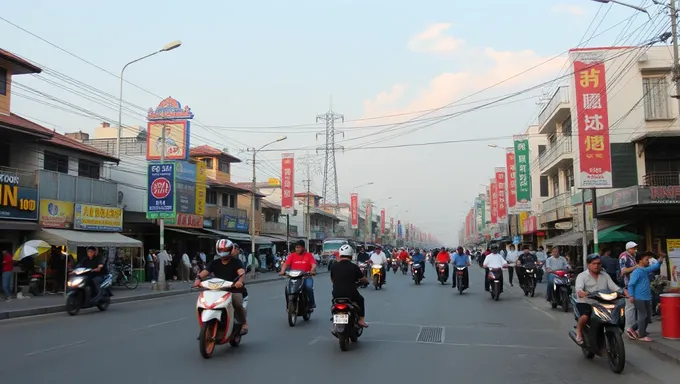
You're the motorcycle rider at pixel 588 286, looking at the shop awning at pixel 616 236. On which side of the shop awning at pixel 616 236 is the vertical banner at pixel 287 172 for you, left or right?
left

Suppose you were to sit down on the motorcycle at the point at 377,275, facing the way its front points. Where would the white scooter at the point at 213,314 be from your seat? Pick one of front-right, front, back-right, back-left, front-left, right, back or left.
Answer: front

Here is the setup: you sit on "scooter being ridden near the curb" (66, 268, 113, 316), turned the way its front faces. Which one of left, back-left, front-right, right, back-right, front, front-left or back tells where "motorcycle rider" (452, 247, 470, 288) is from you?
back-left

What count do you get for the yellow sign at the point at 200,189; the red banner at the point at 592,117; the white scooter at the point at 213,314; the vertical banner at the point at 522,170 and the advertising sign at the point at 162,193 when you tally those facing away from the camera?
0

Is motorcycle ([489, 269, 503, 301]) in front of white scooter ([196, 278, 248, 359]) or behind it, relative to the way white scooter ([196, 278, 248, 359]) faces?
behind

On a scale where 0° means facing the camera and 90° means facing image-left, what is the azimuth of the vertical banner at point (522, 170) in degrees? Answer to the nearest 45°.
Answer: approximately 0°

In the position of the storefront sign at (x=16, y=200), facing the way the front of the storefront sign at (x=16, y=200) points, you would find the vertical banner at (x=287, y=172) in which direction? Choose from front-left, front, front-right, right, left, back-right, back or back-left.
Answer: left

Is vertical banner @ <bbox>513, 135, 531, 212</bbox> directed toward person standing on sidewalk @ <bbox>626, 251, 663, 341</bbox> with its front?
yes

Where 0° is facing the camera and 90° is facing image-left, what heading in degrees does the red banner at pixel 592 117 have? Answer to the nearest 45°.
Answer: approximately 0°

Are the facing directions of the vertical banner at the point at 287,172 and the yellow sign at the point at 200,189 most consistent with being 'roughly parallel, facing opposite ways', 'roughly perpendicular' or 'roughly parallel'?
roughly parallel

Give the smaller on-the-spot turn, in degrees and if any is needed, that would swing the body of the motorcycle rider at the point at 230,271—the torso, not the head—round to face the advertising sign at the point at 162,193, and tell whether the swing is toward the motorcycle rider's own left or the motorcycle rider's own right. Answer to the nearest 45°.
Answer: approximately 135° to the motorcycle rider's own right

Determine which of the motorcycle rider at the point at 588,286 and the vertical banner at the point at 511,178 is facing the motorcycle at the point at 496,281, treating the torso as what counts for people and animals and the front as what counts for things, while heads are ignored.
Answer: the vertical banner

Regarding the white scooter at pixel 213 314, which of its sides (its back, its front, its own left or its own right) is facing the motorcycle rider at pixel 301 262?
back

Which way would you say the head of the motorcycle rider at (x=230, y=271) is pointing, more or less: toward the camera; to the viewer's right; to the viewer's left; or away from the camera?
toward the camera

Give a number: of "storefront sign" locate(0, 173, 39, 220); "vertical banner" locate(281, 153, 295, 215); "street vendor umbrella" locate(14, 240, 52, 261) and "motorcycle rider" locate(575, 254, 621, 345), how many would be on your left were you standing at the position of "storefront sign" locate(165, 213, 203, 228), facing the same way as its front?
1

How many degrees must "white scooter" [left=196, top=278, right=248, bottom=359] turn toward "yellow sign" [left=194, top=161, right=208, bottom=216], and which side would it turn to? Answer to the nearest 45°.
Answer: approximately 135° to its right
